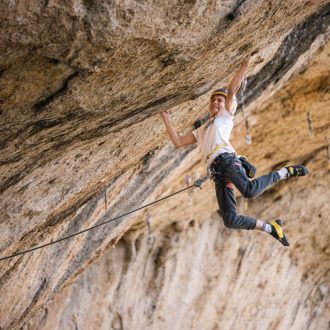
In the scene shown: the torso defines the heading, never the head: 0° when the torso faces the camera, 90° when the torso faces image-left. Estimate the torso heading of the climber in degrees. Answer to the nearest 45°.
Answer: approximately 45°
